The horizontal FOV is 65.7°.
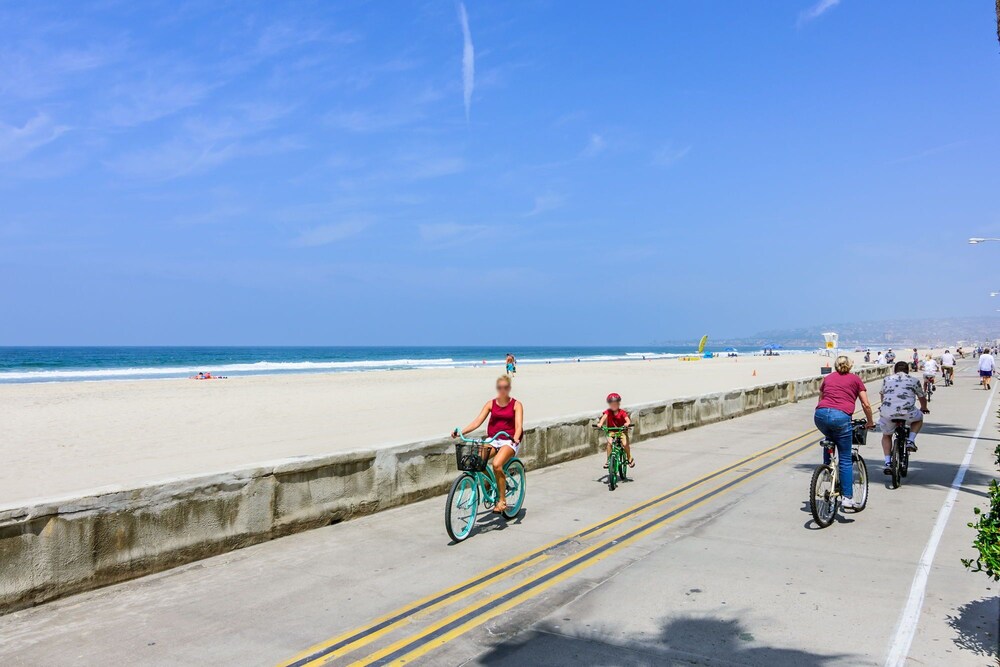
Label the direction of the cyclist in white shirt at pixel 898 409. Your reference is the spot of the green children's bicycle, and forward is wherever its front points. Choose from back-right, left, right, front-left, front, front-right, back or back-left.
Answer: left

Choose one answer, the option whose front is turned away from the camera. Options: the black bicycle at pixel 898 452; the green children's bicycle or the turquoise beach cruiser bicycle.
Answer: the black bicycle

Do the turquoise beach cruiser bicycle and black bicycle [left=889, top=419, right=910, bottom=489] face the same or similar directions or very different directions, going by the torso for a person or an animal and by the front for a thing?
very different directions

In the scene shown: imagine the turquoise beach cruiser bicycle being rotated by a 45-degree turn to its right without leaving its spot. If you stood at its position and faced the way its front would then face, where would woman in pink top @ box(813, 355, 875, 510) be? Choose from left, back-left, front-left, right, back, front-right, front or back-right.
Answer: back

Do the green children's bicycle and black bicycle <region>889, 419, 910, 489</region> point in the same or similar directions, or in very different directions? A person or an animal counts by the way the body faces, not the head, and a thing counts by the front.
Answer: very different directions

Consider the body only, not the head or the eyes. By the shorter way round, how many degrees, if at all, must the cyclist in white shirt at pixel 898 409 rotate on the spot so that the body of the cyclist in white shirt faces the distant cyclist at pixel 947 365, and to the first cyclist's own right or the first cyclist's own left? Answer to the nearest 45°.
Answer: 0° — they already face them

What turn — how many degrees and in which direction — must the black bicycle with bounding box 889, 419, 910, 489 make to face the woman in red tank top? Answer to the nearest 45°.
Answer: approximately 135° to its left

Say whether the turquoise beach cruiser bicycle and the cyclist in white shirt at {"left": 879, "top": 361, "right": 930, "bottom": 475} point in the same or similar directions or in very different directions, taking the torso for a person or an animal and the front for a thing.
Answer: very different directions

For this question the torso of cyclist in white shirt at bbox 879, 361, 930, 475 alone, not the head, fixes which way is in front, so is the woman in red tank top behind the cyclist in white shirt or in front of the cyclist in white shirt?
behind

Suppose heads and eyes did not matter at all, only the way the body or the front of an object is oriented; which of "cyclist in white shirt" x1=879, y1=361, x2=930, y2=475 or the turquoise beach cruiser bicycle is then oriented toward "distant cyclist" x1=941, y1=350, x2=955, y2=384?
the cyclist in white shirt

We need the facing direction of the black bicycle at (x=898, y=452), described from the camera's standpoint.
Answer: facing away from the viewer

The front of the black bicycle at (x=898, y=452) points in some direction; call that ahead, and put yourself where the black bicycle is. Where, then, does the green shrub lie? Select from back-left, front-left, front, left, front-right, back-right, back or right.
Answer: back

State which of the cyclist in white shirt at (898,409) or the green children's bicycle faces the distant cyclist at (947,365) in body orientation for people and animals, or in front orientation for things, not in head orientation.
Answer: the cyclist in white shirt

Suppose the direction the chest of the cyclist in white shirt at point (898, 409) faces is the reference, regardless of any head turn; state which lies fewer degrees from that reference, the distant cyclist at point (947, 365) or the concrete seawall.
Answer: the distant cyclist

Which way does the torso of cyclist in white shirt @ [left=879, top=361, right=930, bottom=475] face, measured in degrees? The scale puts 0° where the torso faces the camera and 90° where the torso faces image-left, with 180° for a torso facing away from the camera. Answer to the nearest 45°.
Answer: approximately 180°
